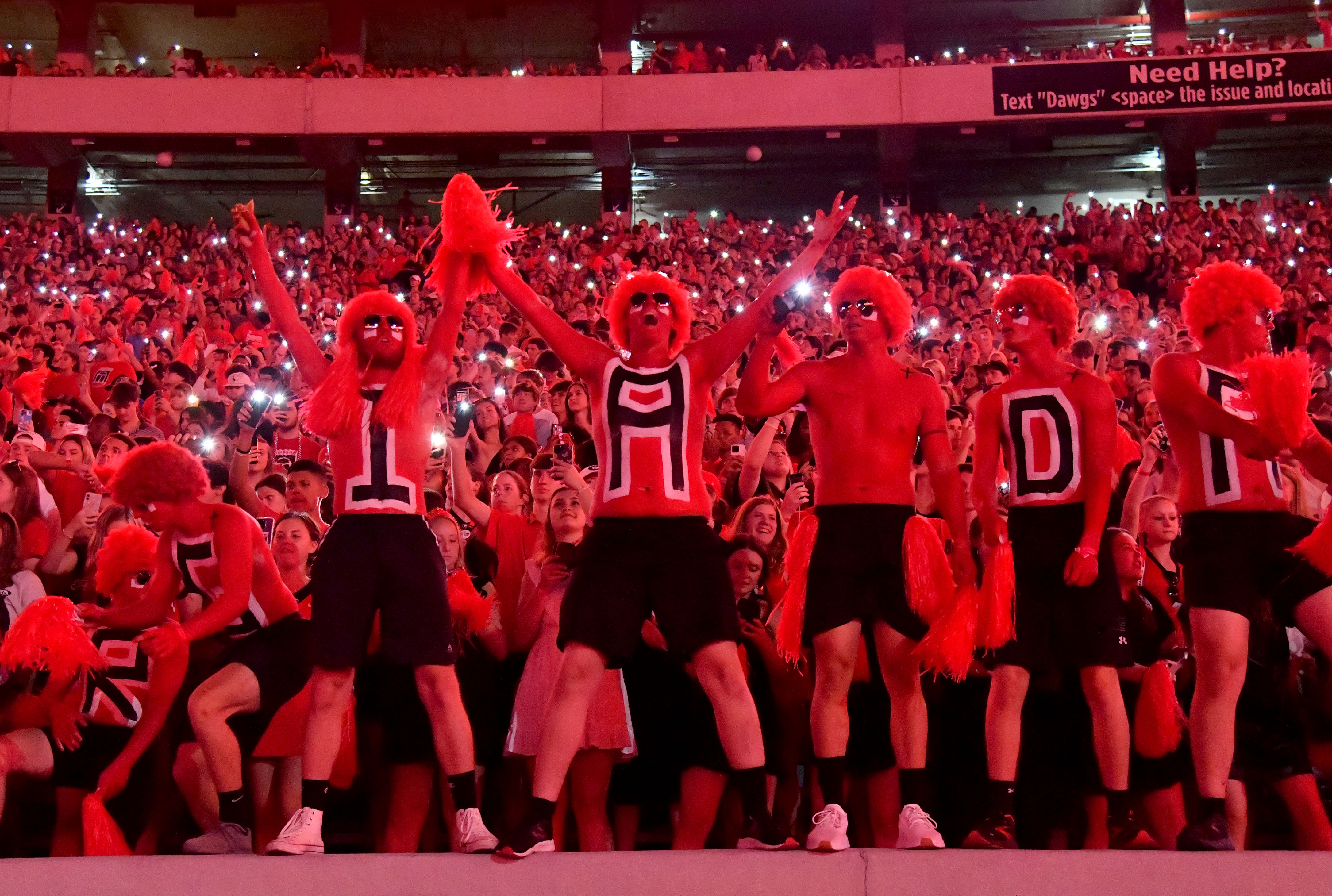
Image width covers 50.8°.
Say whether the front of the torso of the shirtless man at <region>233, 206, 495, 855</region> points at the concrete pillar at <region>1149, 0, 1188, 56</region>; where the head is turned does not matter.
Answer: no

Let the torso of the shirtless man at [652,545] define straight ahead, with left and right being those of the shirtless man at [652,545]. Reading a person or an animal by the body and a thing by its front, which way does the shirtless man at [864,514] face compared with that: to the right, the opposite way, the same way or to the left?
the same way

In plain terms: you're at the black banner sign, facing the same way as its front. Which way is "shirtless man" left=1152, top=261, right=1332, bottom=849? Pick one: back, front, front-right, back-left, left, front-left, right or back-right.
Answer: front

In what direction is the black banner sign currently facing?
toward the camera

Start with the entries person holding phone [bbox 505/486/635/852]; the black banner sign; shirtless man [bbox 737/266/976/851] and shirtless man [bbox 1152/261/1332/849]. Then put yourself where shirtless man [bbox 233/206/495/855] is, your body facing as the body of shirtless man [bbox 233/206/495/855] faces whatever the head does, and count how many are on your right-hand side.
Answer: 0

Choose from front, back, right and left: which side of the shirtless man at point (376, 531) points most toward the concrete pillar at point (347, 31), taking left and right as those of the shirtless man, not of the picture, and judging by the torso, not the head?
back

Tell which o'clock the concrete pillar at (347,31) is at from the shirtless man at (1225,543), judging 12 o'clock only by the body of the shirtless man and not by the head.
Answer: The concrete pillar is roughly at 6 o'clock from the shirtless man.

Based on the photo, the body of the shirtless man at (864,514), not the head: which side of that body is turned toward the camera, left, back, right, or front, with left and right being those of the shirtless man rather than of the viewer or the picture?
front

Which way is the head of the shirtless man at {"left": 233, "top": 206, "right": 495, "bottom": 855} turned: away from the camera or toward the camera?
toward the camera

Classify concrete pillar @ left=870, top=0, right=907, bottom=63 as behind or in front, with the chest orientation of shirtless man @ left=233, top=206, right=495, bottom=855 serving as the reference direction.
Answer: behind

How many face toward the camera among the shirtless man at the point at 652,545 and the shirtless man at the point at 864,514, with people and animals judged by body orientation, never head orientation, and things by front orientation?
2

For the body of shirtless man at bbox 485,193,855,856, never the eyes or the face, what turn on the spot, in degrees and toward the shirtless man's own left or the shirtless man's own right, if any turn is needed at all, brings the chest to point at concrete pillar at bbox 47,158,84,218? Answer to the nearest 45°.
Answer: approximately 135° to the shirtless man's own right

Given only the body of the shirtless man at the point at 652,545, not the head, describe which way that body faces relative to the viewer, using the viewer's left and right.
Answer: facing the viewer

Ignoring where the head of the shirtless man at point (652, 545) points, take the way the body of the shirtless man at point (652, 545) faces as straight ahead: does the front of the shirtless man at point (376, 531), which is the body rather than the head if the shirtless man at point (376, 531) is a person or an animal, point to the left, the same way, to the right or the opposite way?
the same way

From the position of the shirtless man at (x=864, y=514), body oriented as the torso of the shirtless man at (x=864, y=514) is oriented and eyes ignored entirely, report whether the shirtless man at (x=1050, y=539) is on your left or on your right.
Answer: on your left

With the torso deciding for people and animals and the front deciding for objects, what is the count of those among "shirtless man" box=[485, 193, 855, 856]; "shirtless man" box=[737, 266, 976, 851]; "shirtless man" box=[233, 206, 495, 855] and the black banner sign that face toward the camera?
4

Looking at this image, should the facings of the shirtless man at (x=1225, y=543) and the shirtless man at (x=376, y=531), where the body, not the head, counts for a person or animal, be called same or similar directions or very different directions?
same or similar directions

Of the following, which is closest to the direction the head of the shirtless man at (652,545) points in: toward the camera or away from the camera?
toward the camera

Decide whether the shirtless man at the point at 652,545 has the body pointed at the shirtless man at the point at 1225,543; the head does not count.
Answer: no
